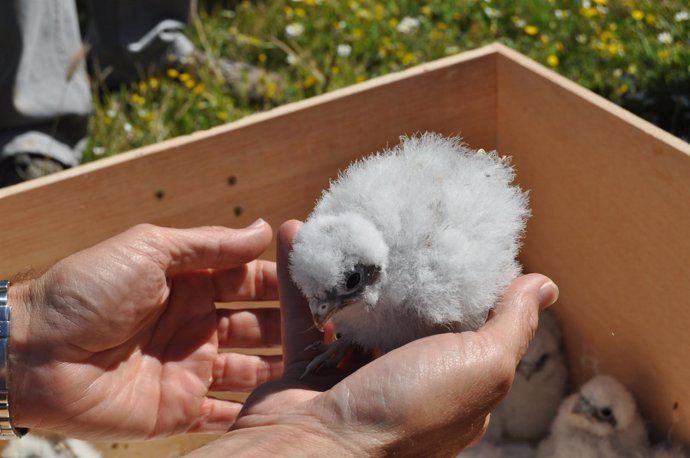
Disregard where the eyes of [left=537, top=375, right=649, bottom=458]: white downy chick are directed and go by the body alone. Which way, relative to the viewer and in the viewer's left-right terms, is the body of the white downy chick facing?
facing the viewer and to the left of the viewer

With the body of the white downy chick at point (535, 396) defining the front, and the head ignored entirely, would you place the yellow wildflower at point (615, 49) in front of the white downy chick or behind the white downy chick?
behind

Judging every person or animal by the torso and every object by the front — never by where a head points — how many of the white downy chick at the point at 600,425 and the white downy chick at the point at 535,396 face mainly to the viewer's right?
0

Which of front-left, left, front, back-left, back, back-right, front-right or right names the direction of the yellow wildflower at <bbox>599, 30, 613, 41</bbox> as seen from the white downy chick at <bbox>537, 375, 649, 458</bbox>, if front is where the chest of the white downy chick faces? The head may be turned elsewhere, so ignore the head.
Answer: back-right

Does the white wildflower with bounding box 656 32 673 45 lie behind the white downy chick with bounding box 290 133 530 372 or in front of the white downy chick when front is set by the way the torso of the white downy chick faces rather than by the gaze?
behind

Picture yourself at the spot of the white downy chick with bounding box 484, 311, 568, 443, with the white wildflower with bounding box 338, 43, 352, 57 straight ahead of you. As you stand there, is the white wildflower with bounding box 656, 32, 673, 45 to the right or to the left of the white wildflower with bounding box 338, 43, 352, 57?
right

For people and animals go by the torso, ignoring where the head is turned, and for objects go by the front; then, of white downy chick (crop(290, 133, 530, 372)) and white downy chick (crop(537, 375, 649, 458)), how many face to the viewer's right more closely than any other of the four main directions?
0

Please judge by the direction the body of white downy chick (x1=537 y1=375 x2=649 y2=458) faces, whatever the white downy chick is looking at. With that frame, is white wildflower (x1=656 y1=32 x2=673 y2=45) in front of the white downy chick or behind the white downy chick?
behind

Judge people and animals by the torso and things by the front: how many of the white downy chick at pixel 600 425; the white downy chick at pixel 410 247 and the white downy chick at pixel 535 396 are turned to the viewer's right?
0

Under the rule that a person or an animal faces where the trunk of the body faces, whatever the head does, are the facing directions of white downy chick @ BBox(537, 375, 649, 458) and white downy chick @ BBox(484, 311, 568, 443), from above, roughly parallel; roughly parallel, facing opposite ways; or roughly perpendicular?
roughly parallel
